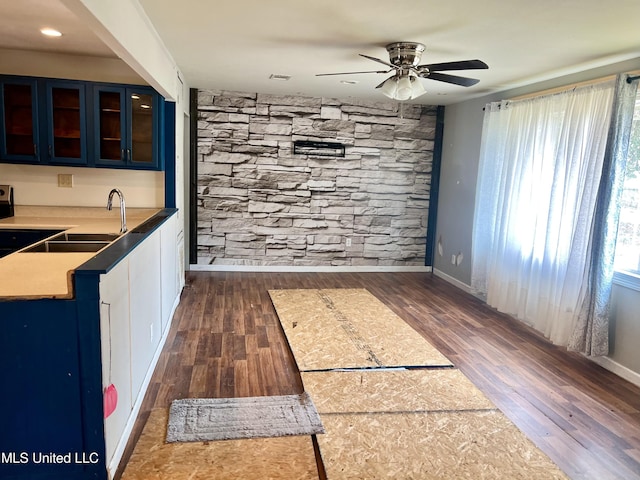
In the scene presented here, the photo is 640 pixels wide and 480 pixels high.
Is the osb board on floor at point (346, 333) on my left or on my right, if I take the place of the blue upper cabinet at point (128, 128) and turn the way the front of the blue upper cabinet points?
on my left

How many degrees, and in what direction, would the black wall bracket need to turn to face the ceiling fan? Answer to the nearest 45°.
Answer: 0° — it already faces it

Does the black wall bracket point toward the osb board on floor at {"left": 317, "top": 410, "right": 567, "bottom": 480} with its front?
yes

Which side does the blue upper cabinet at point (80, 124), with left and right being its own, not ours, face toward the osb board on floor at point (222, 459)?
front

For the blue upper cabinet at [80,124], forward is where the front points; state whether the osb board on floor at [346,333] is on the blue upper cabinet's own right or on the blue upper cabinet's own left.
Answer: on the blue upper cabinet's own left

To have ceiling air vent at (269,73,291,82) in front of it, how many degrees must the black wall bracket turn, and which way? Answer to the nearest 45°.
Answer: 0° — it already faces it

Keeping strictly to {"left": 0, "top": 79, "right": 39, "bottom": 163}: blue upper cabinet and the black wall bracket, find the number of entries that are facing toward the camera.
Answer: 2

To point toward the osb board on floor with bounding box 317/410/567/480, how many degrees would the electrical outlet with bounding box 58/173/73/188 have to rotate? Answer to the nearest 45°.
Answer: approximately 45° to its left

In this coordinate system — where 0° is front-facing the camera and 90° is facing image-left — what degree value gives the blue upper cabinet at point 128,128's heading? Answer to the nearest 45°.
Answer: approximately 0°

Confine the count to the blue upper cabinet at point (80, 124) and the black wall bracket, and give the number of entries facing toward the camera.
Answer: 2

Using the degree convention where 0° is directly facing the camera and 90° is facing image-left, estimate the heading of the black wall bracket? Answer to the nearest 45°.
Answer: approximately 0°
